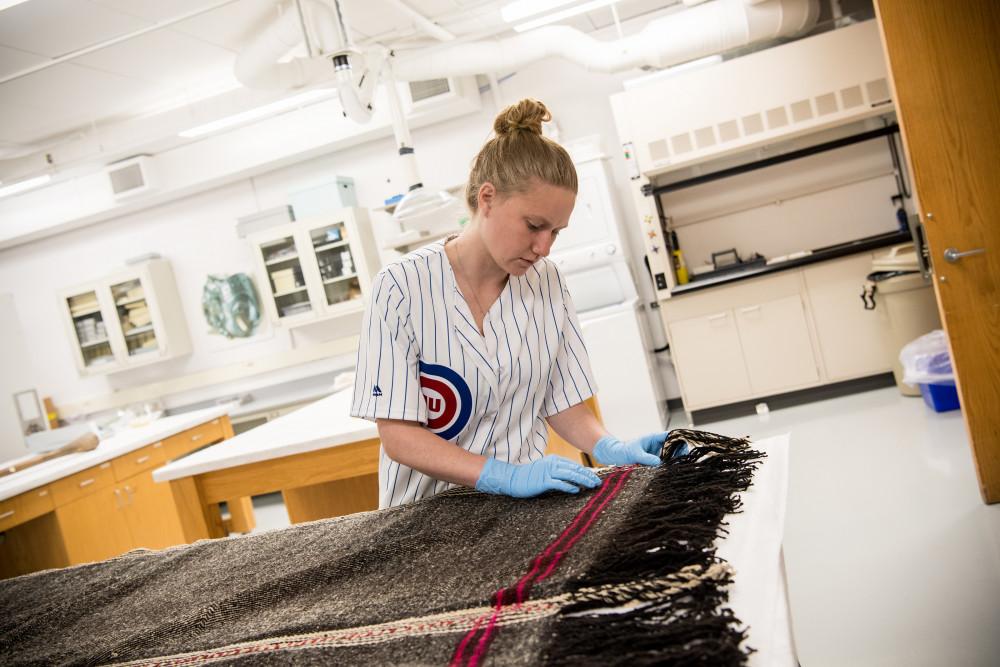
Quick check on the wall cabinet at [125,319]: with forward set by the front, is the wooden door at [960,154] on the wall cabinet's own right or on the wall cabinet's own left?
on the wall cabinet's own left

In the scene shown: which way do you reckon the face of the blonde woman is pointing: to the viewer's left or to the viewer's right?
to the viewer's right

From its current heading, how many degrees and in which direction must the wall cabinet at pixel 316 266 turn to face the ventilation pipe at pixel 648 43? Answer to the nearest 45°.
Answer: approximately 90° to its left

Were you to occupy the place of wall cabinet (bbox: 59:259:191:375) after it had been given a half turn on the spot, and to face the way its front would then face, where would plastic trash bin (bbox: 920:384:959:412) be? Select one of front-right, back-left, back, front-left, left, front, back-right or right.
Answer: right

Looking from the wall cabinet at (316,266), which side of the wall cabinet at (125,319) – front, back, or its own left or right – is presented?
left

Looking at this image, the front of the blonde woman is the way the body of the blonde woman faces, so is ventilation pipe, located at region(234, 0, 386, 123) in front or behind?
behind

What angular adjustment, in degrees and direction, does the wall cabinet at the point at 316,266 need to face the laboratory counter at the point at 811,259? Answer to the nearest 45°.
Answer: approximately 90° to its left
